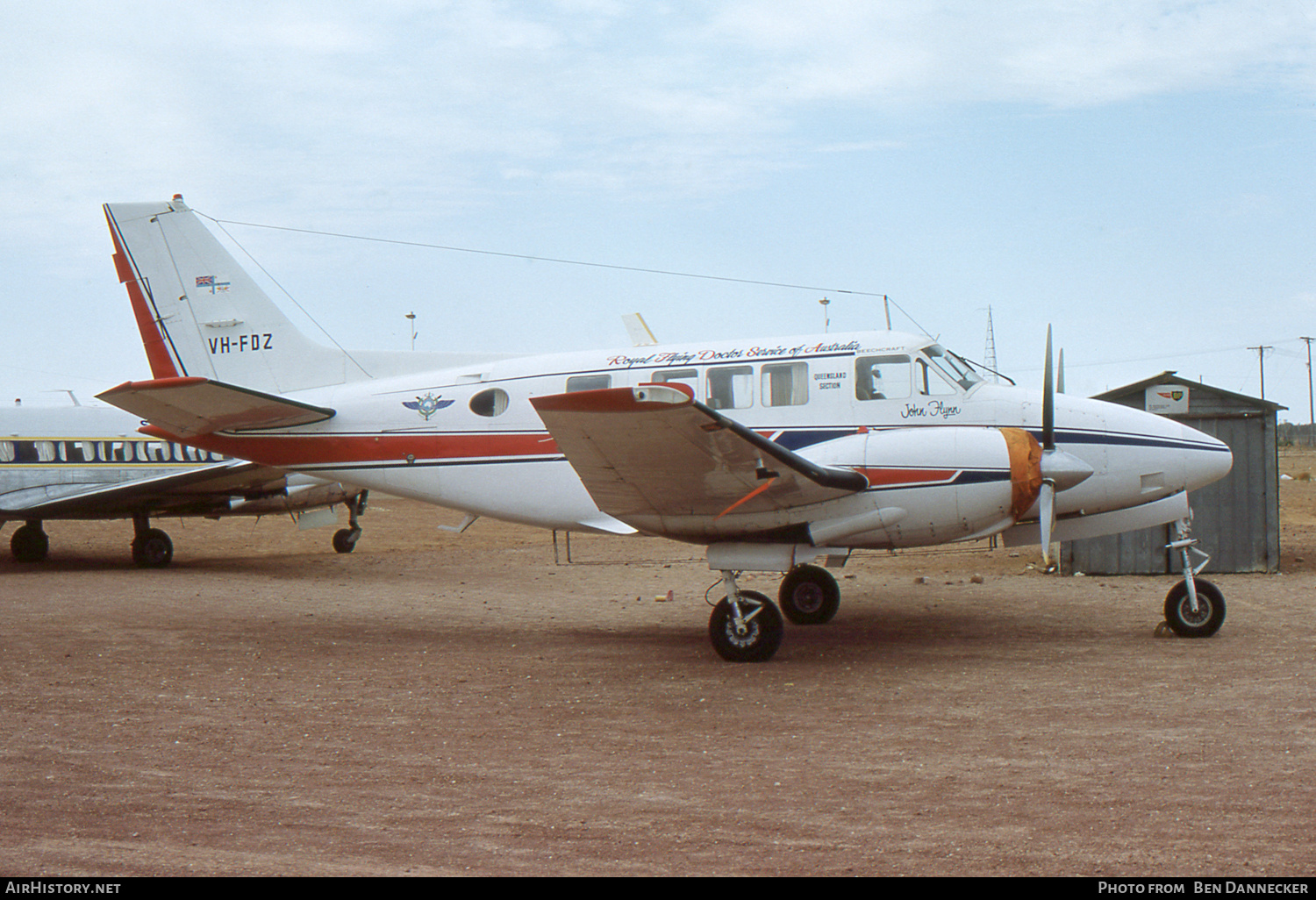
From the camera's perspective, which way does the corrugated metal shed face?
toward the camera

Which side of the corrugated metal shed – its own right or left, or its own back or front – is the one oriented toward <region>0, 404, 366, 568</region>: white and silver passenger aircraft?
right

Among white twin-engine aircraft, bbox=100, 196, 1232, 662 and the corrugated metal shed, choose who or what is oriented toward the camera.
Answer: the corrugated metal shed

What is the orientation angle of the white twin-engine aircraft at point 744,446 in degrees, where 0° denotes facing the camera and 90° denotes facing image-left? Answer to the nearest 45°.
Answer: approximately 270°

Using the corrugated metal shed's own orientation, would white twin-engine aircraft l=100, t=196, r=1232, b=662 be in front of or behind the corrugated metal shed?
in front

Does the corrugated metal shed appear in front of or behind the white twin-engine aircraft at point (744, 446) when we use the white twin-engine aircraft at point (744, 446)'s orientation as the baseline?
in front

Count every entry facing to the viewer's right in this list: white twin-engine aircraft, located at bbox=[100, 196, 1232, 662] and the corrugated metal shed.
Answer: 1

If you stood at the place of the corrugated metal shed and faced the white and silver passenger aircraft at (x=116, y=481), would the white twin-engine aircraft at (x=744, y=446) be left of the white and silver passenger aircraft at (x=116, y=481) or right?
left

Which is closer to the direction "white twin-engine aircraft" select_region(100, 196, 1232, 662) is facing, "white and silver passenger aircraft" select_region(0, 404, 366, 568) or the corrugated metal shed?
the corrugated metal shed
